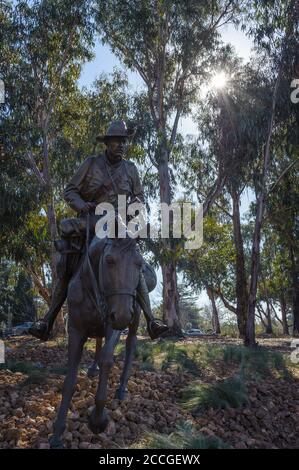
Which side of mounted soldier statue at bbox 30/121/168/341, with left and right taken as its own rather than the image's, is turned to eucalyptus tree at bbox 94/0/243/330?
back

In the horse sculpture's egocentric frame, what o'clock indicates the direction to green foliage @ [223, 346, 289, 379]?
The green foliage is roughly at 7 o'clock from the horse sculpture.

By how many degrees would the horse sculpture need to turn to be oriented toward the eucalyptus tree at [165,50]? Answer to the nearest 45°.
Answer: approximately 180°

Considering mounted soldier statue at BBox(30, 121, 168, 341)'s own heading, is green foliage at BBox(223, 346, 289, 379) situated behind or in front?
behind

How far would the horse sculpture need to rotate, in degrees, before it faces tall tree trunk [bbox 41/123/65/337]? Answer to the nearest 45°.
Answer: approximately 180°

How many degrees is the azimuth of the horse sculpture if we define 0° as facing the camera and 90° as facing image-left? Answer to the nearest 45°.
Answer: approximately 0°

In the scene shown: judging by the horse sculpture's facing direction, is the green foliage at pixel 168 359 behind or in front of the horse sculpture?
behind

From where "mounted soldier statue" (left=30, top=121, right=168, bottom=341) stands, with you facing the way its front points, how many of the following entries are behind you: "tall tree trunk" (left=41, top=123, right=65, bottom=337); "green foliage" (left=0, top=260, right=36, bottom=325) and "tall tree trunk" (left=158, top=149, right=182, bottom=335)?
3

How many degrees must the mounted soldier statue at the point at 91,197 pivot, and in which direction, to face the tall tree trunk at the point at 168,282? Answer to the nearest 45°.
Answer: approximately 180°

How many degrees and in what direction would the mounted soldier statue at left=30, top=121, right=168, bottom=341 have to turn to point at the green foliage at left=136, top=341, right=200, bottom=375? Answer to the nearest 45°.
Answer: approximately 180°

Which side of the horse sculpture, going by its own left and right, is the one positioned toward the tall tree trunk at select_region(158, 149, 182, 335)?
back

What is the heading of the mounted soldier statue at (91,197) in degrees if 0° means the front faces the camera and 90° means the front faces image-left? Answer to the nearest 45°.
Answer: approximately 0°
